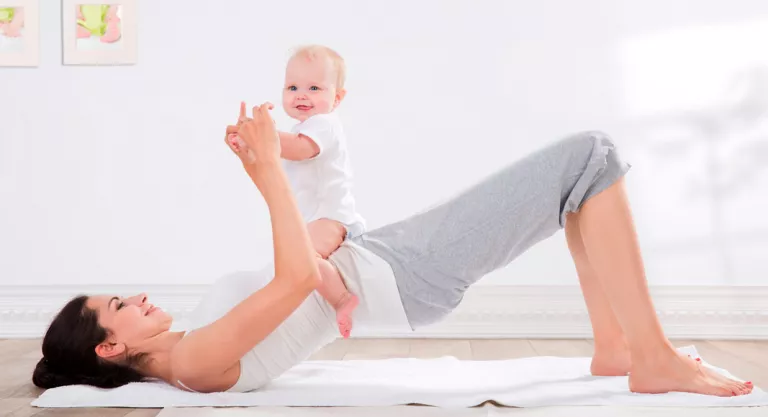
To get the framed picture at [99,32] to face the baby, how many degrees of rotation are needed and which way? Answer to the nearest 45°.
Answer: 0° — it already faces them

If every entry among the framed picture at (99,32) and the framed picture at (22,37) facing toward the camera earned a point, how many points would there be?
2

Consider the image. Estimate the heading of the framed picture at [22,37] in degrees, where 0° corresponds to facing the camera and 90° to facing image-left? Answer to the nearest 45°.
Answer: approximately 0°

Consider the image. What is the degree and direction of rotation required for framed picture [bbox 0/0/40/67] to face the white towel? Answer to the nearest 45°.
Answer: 0° — it already faces it

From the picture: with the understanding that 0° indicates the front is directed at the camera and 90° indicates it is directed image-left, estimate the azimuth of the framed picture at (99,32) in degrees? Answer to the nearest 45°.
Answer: approximately 0°
